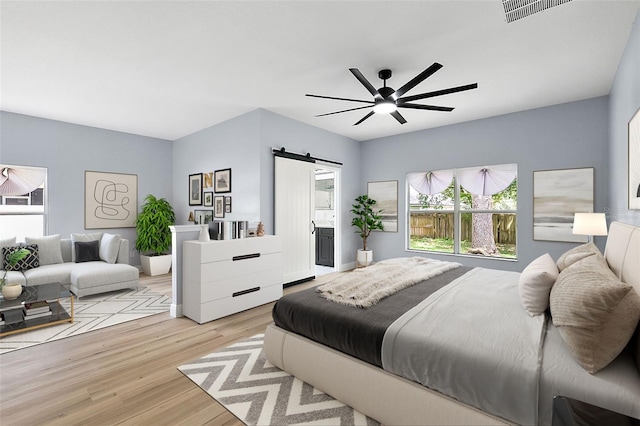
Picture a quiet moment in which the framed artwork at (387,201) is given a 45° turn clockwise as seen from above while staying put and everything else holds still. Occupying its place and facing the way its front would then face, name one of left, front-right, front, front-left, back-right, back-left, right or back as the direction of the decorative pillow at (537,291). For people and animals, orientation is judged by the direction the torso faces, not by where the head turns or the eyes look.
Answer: left

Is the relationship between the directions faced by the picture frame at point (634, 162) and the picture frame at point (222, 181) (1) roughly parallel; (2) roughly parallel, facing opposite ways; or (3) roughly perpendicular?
roughly perpendicular

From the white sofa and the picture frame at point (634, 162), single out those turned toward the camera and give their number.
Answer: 1

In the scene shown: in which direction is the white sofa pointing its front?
toward the camera

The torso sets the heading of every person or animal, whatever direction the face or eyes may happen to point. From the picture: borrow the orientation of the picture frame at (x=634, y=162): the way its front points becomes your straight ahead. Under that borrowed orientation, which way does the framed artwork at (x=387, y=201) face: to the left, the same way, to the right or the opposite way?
to the left

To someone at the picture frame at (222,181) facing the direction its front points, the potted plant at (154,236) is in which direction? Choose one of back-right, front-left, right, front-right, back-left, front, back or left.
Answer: right

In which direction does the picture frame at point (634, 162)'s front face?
to the viewer's left

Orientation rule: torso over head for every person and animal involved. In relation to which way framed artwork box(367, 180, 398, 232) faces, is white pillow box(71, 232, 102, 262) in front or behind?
in front

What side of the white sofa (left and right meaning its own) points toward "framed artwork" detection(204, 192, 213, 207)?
left

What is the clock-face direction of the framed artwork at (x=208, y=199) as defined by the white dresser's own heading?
The framed artwork is roughly at 7 o'clock from the white dresser.

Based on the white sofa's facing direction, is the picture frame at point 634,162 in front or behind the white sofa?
in front

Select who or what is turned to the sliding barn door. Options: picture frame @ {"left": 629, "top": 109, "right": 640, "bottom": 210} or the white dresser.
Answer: the picture frame

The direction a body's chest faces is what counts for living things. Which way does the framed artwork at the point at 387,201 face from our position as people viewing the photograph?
facing the viewer and to the left of the viewer
